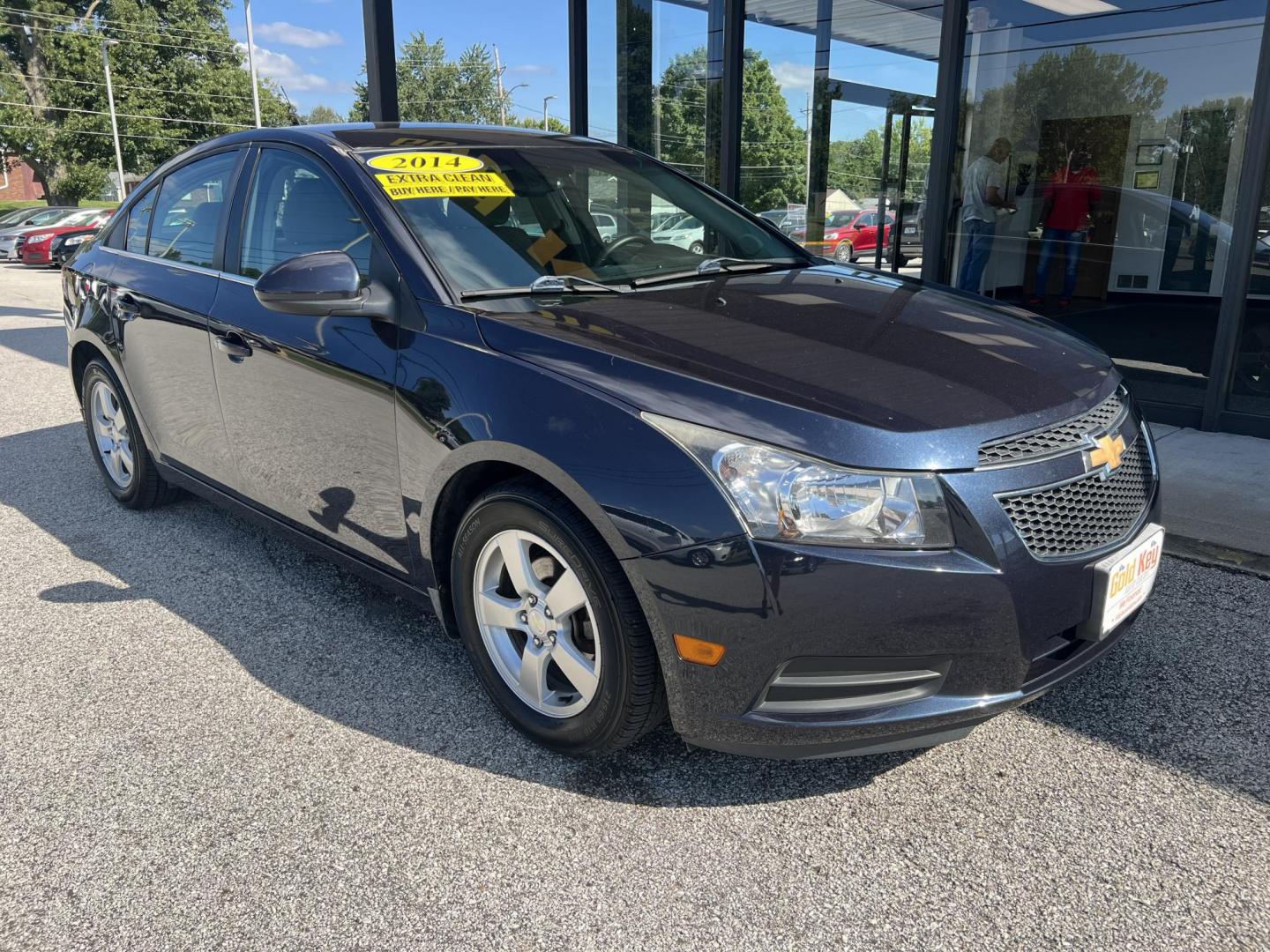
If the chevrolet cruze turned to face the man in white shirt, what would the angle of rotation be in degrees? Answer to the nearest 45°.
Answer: approximately 90° to its left

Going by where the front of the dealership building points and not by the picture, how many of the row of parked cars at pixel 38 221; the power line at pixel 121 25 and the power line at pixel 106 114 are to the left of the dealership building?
0

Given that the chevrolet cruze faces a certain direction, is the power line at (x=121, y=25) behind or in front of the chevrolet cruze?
behind

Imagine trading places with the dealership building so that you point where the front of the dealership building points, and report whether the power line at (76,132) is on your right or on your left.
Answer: on your right

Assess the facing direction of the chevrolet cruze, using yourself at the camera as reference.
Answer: facing the viewer and to the right of the viewer

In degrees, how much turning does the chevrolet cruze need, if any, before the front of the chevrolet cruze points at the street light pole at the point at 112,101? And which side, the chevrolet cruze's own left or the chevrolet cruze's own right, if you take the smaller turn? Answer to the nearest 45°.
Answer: approximately 180°

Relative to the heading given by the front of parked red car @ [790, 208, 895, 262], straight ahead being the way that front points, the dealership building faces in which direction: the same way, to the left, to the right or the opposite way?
the same way

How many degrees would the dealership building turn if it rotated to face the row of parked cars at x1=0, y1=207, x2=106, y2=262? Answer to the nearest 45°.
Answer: approximately 90° to its right

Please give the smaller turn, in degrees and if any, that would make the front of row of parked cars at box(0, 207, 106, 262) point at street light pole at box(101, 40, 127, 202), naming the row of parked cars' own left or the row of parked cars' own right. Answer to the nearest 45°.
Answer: approximately 135° to the row of parked cars' own right

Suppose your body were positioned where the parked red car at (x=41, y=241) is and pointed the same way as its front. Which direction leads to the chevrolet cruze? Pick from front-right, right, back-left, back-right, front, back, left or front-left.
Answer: front-left

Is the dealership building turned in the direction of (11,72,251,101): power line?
no

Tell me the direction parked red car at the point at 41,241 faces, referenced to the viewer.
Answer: facing the viewer and to the left of the viewer

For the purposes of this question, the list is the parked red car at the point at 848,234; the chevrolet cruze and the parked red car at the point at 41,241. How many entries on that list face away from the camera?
0

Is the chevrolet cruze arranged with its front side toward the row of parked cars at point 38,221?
no
